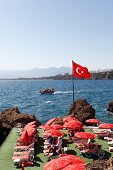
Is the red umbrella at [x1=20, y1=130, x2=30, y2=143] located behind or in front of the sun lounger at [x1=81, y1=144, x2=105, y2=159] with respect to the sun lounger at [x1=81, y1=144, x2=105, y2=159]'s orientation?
in front

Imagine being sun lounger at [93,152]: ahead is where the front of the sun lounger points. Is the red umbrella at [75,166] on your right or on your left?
on your left

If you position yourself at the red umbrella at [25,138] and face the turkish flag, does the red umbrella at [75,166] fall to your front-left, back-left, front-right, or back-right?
back-right

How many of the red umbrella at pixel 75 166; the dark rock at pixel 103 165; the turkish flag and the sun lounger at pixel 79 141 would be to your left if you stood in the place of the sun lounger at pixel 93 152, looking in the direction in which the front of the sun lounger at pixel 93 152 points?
2

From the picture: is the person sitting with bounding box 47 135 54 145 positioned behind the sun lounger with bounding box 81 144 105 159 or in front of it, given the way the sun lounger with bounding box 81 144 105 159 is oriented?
in front

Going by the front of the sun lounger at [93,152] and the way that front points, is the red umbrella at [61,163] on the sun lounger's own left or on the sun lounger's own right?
on the sun lounger's own left

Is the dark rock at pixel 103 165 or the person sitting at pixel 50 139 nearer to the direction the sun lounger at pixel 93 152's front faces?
the person sitting

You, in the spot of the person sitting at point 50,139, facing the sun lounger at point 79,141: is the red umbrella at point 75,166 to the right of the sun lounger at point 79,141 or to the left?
right
